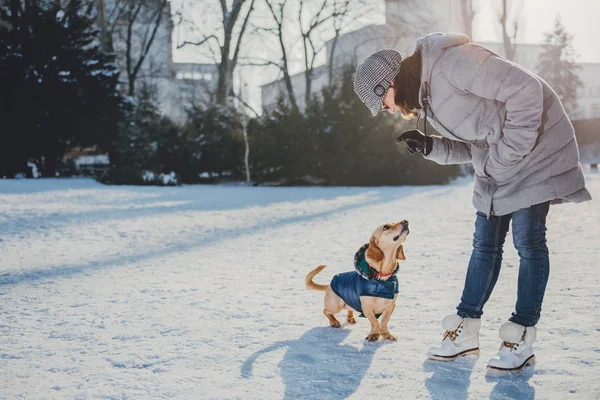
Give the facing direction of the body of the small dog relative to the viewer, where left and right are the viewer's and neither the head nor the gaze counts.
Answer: facing the viewer and to the right of the viewer

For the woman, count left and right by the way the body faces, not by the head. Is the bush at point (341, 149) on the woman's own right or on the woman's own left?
on the woman's own right

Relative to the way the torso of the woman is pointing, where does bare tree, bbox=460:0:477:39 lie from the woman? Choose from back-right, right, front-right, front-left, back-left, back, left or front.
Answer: back-right

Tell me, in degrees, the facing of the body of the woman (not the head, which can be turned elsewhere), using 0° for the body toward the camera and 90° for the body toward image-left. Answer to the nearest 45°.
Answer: approximately 45°

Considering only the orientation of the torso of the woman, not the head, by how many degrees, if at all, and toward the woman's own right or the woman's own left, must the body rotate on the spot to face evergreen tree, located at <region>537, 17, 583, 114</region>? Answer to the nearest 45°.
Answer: approximately 135° to the woman's own right

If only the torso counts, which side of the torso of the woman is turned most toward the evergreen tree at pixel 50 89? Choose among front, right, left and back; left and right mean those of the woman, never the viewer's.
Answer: right

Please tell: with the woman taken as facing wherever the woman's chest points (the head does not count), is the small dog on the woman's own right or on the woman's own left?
on the woman's own right

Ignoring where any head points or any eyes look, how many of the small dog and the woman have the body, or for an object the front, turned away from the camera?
0

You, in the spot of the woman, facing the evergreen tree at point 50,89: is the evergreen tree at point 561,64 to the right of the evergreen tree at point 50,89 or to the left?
right

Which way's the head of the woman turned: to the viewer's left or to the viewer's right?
to the viewer's left

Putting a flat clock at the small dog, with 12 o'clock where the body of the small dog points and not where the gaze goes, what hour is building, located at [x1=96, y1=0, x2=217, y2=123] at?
The building is roughly at 7 o'clock from the small dog.

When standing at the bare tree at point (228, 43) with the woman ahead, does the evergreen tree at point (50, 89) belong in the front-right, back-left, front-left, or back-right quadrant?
front-right
